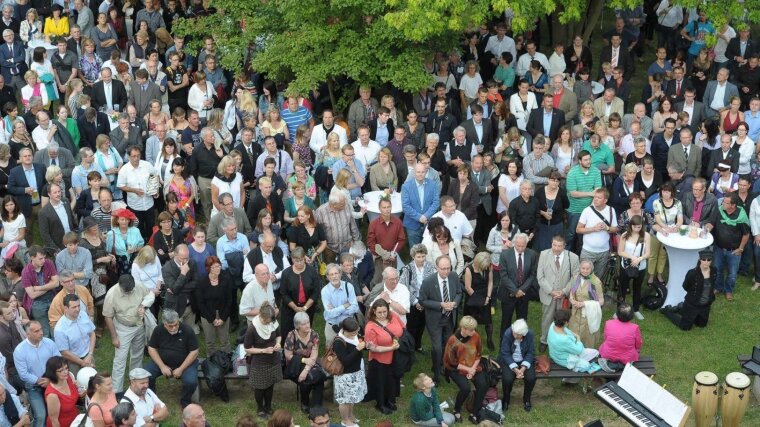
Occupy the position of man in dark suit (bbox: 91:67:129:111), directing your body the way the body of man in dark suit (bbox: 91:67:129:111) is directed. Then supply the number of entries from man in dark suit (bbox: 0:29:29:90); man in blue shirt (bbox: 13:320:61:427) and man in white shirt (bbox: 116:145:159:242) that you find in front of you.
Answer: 2

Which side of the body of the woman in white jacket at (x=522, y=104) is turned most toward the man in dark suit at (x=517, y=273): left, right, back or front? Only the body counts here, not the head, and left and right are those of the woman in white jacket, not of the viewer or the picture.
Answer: front

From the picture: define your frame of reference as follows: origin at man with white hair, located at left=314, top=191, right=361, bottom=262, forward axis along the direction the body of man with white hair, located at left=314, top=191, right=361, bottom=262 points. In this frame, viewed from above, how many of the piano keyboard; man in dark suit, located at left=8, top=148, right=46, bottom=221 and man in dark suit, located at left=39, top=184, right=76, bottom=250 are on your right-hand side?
2

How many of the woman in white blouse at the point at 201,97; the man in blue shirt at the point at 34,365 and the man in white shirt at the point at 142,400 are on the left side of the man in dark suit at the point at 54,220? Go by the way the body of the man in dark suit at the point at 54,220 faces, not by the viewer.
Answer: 1

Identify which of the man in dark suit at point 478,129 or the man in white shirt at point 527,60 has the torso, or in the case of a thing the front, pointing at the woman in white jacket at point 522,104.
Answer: the man in white shirt

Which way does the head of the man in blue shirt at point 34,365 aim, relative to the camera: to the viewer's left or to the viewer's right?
to the viewer's right

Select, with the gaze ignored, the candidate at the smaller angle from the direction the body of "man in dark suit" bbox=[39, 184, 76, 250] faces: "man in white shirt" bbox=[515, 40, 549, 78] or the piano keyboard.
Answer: the piano keyboard

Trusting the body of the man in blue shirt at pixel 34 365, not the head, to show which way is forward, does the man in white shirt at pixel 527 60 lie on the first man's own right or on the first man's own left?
on the first man's own left

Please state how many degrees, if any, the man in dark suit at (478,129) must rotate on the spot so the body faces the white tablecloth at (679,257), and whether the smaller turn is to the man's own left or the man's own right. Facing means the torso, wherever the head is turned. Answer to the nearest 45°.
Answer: approximately 45° to the man's own left

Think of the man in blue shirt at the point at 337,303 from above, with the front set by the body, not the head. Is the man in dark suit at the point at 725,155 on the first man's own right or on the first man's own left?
on the first man's own left

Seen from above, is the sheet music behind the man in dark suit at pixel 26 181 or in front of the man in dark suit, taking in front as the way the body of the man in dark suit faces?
in front

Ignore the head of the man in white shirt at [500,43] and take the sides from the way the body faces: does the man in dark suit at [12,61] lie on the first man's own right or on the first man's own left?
on the first man's own right
